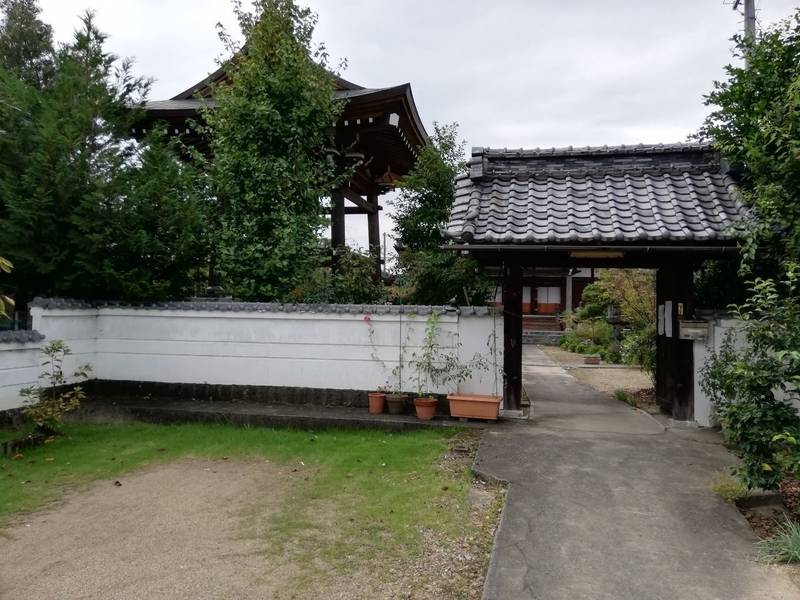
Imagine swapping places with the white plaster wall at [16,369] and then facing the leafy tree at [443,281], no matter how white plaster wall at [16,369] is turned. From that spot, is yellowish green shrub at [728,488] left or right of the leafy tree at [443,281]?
right

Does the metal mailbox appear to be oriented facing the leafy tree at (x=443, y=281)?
no

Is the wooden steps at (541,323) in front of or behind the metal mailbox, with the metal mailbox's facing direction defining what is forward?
behind

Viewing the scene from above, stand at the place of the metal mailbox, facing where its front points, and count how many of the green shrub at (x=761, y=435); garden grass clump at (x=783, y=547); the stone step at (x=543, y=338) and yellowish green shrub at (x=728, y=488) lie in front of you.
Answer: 3

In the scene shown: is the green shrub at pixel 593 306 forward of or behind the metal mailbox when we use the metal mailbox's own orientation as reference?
behind

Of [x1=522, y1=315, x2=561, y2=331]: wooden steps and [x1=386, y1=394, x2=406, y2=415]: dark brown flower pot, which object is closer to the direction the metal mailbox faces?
the dark brown flower pot

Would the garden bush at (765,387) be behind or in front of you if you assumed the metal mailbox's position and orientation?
in front

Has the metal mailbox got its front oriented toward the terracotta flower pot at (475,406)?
no

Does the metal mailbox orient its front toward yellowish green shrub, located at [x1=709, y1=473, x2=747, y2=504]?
yes

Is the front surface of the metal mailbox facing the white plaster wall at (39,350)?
no

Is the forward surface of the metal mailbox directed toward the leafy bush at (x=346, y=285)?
no

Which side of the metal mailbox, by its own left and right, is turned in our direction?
front

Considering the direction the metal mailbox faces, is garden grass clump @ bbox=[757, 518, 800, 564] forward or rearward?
forward

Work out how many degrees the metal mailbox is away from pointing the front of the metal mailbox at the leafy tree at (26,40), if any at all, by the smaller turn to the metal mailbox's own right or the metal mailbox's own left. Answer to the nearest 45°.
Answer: approximately 90° to the metal mailbox's own right

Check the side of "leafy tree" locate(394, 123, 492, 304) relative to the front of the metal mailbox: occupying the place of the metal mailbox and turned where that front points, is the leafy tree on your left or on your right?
on your right

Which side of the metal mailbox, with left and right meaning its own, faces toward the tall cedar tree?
right

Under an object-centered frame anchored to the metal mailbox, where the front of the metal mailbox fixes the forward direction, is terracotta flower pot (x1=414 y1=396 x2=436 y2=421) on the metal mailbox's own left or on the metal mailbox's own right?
on the metal mailbox's own right

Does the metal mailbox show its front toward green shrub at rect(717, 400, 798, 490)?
yes
